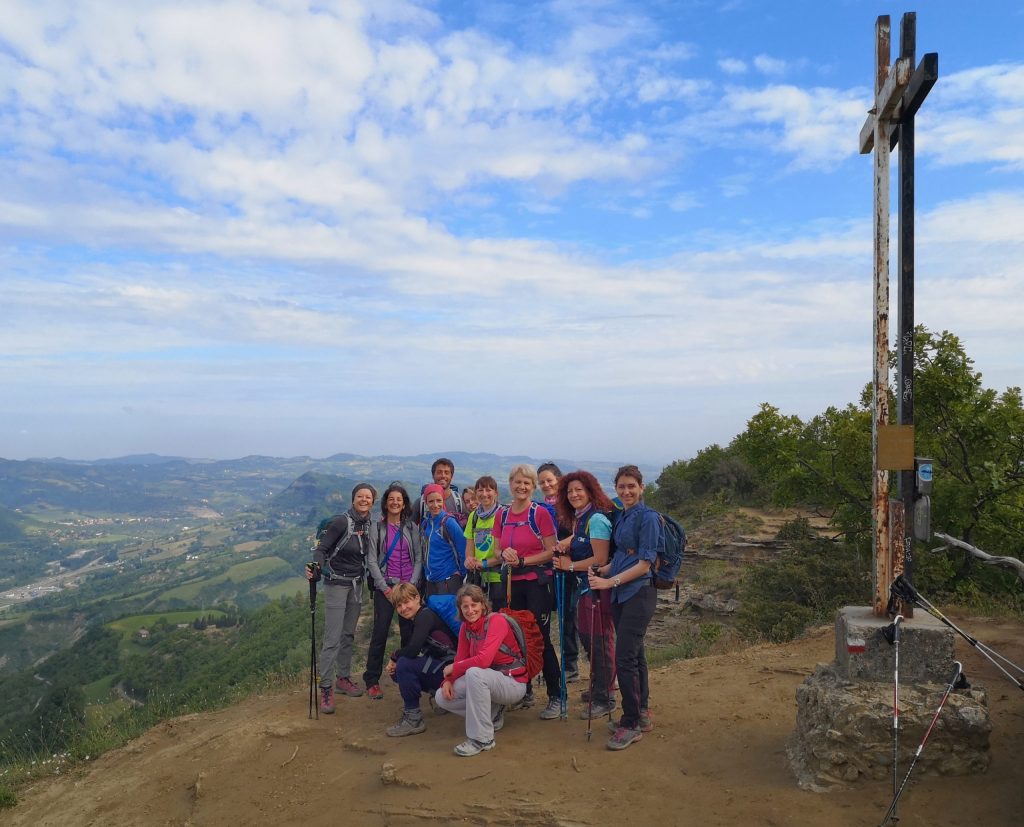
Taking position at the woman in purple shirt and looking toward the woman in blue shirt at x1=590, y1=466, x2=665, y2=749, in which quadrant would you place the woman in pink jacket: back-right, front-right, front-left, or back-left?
front-right

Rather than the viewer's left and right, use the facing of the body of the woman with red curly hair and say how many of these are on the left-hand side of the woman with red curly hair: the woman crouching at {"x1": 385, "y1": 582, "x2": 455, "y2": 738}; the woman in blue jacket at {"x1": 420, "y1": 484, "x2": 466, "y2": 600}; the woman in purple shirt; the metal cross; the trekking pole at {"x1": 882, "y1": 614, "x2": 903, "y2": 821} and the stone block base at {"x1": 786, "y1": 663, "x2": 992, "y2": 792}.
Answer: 3

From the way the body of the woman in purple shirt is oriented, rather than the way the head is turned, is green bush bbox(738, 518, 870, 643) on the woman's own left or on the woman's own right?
on the woman's own left

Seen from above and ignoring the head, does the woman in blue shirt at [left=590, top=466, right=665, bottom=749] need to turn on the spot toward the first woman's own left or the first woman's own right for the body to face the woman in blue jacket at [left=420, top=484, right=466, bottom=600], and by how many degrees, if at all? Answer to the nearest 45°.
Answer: approximately 90° to the first woman's own right

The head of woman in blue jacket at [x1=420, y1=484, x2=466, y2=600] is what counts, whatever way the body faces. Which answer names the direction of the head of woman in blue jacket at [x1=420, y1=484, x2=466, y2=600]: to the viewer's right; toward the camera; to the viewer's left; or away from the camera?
toward the camera

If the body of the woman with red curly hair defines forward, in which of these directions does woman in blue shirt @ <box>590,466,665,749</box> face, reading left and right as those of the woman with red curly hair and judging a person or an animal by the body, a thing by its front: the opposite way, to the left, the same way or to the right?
the same way

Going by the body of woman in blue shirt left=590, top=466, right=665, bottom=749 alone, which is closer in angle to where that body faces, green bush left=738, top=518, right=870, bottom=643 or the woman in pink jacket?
the woman in pink jacket

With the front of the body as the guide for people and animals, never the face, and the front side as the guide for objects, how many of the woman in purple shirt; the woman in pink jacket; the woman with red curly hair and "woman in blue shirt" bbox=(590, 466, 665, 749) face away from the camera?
0

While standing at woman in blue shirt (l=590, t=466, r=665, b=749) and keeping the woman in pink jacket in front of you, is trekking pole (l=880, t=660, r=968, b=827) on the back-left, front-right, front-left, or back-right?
back-left

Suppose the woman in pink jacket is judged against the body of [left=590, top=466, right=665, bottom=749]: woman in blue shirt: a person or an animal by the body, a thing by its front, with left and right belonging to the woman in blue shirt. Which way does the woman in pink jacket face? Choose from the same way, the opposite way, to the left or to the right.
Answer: the same way

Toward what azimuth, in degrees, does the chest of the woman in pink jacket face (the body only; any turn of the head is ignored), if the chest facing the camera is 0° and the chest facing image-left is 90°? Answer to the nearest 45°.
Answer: approximately 45°

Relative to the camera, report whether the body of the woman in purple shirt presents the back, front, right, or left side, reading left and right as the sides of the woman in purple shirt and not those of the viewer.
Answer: front

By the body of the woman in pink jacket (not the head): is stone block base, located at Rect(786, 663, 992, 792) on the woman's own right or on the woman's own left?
on the woman's own left

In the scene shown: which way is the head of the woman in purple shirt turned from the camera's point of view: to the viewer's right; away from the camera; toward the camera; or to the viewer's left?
toward the camera

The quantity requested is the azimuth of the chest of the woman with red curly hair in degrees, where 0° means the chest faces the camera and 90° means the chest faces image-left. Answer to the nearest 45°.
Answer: approximately 45°

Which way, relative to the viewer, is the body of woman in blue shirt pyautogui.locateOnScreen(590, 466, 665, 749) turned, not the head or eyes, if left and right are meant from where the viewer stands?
facing the viewer and to the left of the viewer

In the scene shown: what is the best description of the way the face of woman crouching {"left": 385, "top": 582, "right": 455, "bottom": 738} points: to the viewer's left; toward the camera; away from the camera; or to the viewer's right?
toward the camera

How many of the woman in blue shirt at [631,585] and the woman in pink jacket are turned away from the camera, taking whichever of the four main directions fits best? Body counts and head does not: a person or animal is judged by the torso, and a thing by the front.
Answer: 0
